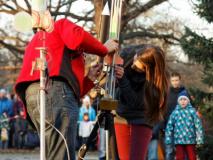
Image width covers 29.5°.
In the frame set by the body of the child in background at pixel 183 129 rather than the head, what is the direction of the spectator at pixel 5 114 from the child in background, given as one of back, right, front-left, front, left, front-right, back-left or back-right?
back-right

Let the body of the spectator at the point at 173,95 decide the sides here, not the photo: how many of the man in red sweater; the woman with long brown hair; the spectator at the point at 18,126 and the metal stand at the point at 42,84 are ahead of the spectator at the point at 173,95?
3

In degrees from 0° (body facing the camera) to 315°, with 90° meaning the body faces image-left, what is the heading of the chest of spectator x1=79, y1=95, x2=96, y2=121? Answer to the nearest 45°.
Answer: approximately 0°

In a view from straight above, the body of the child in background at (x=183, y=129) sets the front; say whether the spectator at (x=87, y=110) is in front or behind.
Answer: behind

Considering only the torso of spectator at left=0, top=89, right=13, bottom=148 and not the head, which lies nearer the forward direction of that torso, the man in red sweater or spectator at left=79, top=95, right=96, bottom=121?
the man in red sweater

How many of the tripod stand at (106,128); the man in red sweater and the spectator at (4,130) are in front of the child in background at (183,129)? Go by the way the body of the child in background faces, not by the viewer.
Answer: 2

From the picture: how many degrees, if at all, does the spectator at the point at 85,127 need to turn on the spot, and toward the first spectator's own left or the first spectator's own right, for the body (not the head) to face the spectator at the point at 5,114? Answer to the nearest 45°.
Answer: approximately 90° to the first spectator's own right

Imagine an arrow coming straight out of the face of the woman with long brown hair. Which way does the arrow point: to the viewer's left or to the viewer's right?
to the viewer's left
